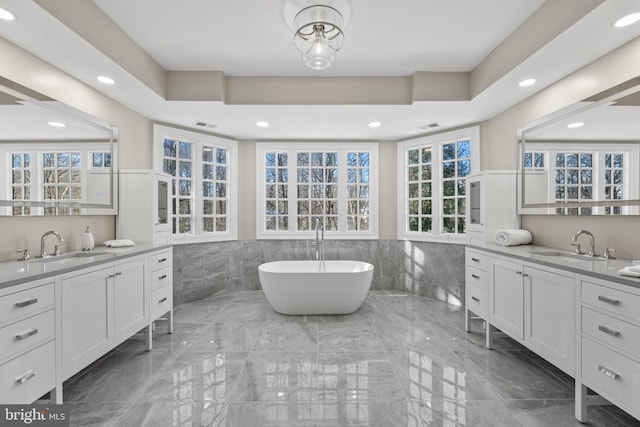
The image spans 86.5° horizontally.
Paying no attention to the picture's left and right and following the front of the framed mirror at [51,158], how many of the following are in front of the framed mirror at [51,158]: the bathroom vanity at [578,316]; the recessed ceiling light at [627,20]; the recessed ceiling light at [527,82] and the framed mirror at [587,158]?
4

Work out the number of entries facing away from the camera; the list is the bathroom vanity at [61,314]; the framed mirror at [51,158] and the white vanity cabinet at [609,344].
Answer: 0

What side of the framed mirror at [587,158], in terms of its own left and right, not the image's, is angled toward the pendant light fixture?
front

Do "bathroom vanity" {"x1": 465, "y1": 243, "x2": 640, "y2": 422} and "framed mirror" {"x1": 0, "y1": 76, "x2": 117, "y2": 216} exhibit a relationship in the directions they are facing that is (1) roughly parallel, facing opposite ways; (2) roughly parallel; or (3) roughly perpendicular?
roughly parallel, facing opposite ways

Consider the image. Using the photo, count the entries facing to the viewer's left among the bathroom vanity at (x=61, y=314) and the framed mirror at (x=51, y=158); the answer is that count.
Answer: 0

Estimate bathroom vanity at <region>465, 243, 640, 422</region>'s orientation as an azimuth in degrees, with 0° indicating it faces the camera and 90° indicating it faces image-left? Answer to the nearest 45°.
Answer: approximately 45°

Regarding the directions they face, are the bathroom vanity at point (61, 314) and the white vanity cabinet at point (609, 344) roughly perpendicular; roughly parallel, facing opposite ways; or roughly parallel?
roughly parallel, facing opposite ways

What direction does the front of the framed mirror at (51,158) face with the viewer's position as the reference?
facing the viewer and to the right of the viewer

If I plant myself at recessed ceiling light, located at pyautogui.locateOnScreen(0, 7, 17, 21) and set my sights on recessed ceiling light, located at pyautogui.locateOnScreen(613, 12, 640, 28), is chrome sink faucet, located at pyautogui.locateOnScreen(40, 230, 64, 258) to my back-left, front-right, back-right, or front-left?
back-left

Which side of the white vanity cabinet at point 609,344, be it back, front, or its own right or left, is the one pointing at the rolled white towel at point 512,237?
right

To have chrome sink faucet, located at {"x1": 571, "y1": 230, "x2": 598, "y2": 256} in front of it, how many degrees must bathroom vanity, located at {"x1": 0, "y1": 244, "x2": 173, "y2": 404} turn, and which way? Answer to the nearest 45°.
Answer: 0° — it already faces it

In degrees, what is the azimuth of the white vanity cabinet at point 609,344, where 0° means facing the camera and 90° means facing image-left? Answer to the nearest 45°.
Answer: approximately 45°

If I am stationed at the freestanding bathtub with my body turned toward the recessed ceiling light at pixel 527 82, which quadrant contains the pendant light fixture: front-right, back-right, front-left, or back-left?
front-right

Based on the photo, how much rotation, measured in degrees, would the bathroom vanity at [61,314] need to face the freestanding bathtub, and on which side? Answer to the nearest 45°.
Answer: approximately 45° to its left

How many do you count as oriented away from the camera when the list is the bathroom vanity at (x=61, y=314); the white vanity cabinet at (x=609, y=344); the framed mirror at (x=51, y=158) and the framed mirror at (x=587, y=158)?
0

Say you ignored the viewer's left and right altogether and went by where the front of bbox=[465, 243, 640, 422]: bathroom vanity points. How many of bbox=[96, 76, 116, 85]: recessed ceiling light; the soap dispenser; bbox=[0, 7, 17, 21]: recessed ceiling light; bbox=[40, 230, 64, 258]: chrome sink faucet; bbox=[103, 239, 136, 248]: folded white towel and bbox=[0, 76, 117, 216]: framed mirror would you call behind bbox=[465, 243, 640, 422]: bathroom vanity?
0

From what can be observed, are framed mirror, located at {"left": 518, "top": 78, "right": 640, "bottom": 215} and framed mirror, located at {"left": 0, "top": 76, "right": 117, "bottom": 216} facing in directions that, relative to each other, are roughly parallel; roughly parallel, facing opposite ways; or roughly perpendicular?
roughly parallel, facing opposite ways

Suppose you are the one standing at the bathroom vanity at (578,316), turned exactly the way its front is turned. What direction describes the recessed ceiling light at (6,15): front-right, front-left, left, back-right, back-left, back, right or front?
front

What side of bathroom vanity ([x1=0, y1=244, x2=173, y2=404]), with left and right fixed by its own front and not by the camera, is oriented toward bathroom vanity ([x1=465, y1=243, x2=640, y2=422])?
front
